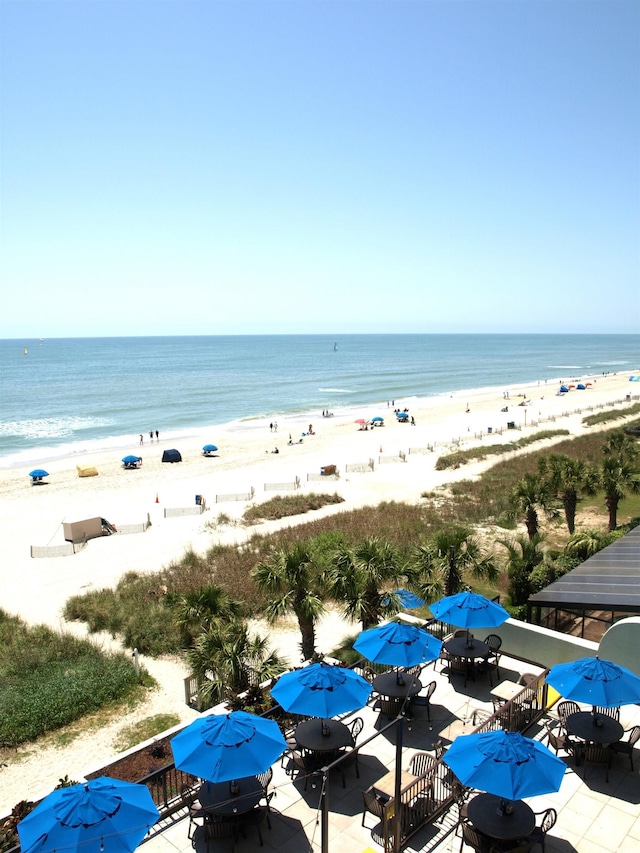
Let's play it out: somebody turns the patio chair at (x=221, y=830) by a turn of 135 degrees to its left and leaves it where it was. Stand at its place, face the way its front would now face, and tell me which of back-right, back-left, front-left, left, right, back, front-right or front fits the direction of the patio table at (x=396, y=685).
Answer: back

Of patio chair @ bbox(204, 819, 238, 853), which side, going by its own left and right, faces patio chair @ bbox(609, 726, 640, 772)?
right

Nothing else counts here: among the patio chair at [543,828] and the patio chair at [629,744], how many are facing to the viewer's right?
0

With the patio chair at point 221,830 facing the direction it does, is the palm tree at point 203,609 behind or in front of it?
in front

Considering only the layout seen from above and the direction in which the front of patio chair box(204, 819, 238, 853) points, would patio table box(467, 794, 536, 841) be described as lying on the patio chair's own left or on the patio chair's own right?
on the patio chair's own right

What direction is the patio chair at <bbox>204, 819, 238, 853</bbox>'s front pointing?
away from the camera

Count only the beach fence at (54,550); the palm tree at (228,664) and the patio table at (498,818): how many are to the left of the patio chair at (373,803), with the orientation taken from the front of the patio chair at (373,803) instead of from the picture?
2

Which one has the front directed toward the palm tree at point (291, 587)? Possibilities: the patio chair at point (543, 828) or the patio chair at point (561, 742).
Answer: the patio chair at point (543, 828)
